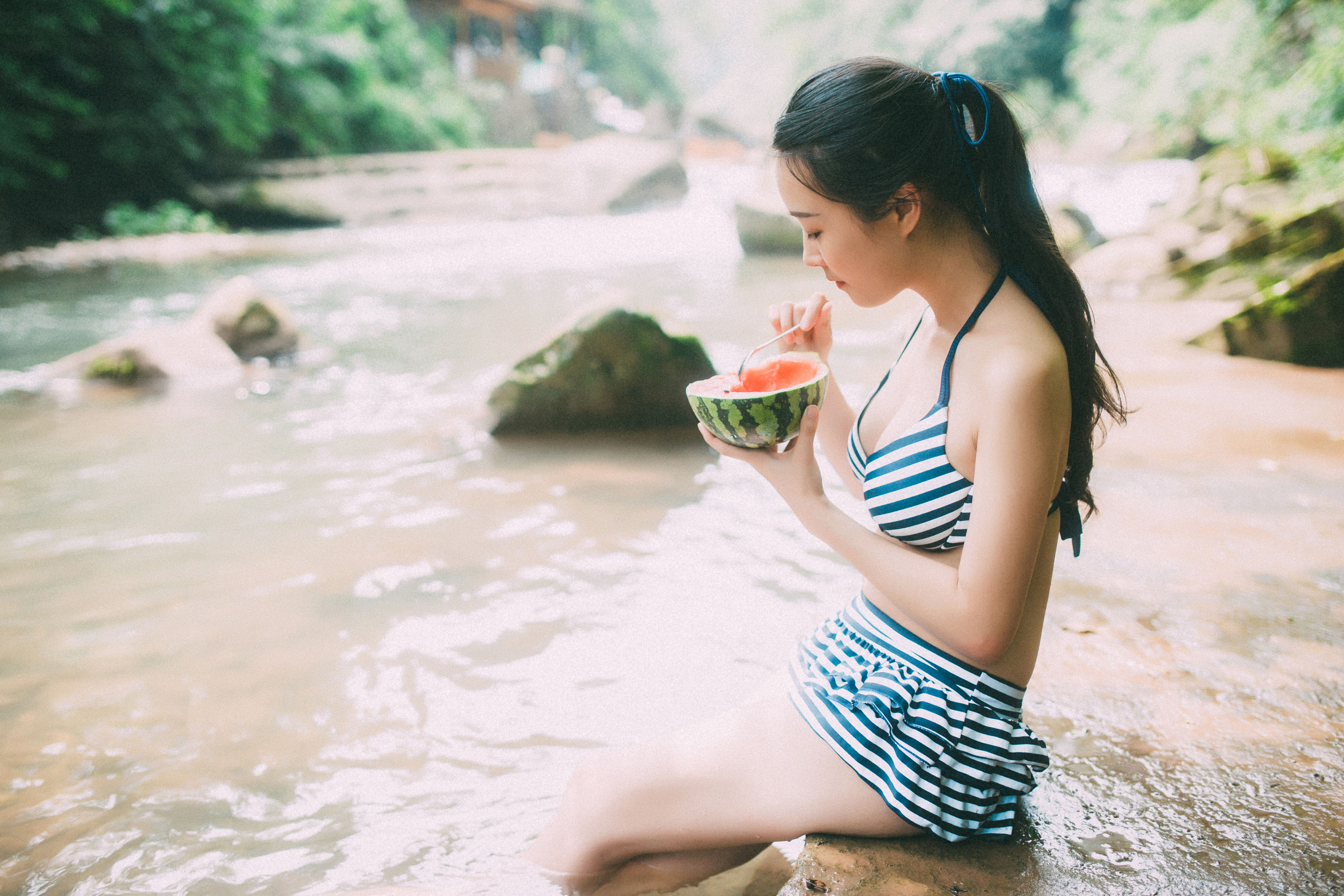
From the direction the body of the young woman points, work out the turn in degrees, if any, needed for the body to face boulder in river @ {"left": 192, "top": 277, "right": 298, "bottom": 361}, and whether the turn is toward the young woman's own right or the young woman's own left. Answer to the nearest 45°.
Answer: approximately 45° to the young woman's own right

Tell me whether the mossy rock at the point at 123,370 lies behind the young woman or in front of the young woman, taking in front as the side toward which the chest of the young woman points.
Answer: in front

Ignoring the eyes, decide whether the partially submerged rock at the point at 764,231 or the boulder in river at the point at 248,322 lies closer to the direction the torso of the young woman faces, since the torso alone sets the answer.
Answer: the boulder in river

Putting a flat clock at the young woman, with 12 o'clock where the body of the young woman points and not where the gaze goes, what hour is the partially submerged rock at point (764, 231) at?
The partially submerged rock is roughly at 3 o'clock from the young woman.

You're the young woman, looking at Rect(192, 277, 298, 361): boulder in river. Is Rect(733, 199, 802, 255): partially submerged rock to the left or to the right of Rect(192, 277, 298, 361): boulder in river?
right

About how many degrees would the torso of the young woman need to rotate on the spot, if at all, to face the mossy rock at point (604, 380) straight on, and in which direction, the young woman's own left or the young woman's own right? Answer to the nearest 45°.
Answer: approximately 45° to the young woman's own right

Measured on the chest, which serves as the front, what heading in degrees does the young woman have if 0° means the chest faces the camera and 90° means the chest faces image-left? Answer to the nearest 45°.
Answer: approximately 90°

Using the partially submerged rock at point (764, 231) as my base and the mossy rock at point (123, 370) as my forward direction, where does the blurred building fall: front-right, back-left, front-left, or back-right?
back-right

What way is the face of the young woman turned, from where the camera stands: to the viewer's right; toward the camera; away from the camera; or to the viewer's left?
to the viewer's left

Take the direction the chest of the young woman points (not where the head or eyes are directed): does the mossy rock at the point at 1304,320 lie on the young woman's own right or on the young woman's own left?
on the young woman's own right

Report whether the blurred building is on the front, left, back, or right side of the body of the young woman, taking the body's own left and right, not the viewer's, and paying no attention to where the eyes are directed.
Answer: right

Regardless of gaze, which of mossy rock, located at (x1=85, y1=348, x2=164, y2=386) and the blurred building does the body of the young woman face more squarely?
the mossy rock

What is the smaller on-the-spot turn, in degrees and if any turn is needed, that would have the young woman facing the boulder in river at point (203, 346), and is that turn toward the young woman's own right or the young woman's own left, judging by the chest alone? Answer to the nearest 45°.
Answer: approximately 45° to the young woman's own right
